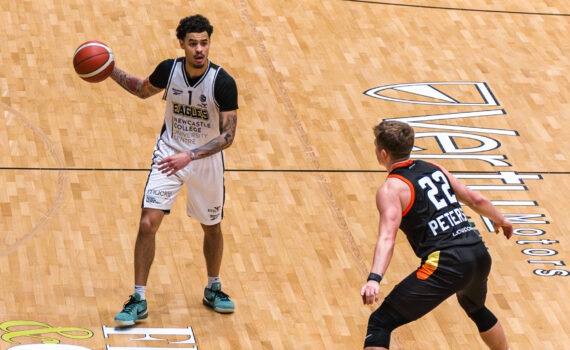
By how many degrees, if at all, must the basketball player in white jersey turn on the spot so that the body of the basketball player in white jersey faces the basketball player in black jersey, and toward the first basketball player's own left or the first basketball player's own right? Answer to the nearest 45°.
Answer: approximately 45° to the first basketball player's own left

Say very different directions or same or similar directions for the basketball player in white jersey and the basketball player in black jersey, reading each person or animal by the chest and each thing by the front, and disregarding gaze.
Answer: very different directions

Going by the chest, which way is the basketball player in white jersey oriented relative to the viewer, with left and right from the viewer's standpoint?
facing the viewer

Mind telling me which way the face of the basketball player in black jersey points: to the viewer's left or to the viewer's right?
to the viewer's left

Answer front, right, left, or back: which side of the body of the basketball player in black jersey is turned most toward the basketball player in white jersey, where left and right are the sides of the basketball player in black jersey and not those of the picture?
front

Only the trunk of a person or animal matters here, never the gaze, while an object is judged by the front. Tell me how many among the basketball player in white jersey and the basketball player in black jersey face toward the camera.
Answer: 1

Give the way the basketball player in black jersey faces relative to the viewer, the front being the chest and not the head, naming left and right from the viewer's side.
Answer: facing away from the viewer and to the left of the viewer
